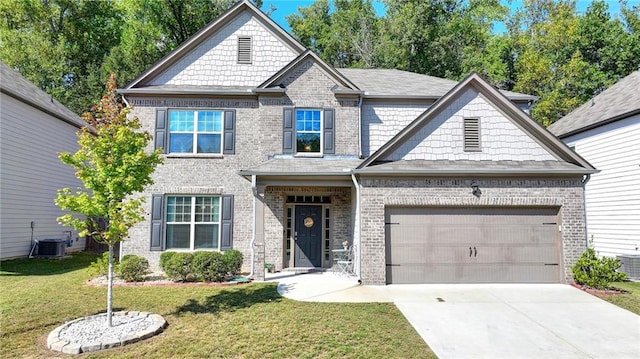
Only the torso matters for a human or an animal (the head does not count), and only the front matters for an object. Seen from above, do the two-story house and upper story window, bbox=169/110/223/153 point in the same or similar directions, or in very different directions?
same or similar directions

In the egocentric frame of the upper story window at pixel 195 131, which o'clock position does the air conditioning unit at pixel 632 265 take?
The air conditioning unit is roughly at 10 o'clock from the upper story window.

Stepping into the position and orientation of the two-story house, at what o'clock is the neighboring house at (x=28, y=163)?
The neighboring house is roughly at 3 o'clock from the two-story house.

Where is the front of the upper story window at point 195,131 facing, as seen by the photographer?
facing the viewer

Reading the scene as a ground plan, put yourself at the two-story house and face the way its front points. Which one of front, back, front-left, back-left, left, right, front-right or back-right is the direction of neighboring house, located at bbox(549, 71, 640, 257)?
left

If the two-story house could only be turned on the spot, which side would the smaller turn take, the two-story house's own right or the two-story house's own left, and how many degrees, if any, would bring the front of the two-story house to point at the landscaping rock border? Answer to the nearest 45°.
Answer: approximately 45° to the two-story house's own right

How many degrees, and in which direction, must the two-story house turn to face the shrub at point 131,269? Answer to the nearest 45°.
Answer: approximately 90° to its right

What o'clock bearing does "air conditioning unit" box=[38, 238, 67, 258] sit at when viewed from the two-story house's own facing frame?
The air conditioning unit is roughly at 3 o'clock from the two-story house.

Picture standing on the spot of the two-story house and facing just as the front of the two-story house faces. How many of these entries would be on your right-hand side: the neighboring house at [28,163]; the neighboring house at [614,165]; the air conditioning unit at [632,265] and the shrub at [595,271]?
1

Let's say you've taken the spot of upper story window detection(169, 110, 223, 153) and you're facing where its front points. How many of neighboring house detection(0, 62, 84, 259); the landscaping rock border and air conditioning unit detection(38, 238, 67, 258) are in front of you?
1

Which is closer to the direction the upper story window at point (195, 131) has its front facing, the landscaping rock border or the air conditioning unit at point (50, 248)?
the landscaping rock border

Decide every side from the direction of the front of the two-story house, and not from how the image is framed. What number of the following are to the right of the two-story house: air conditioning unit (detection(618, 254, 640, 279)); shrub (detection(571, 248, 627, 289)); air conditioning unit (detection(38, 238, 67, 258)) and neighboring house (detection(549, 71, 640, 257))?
1

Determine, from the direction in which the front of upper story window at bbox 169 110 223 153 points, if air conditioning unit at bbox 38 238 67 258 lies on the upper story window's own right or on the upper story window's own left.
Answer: on the upper story window's own right
